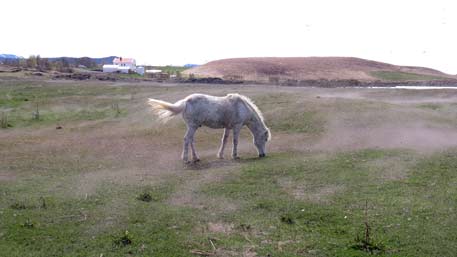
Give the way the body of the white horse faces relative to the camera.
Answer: to the viewer's right
